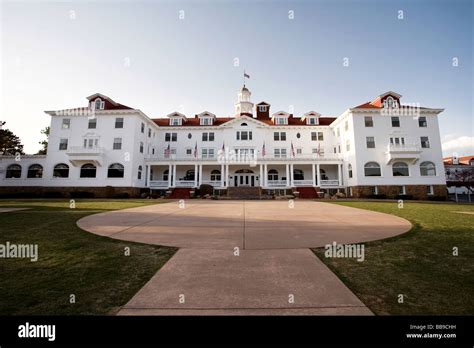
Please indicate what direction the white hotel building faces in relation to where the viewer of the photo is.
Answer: facing the viewer

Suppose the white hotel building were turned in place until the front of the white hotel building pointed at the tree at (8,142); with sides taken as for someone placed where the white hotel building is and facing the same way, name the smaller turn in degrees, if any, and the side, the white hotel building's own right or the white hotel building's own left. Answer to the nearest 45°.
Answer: approximately 90° to the white hotel building's own right
